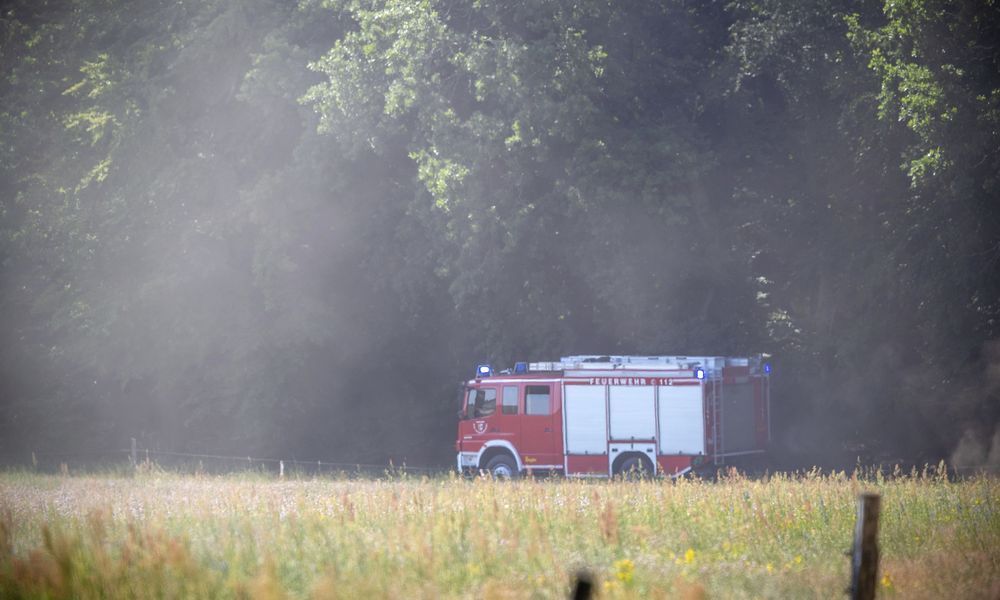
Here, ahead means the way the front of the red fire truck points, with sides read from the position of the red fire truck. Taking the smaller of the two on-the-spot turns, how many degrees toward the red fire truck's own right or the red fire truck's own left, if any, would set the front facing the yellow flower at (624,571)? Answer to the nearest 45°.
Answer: approximately 135° to the red fire truck's own left

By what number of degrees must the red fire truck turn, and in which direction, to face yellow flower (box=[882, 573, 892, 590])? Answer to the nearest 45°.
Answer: approximately 135° to its left

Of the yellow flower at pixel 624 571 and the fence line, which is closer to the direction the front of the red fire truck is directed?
the fence line

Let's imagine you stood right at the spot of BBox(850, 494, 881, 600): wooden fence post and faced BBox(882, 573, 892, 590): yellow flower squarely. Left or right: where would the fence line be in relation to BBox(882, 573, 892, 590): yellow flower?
left

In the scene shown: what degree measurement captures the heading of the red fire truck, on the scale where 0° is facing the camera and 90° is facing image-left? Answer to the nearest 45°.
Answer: approximately 135°

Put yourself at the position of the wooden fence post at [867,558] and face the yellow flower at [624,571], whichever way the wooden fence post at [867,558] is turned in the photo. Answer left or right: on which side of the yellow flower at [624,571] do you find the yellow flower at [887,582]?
right

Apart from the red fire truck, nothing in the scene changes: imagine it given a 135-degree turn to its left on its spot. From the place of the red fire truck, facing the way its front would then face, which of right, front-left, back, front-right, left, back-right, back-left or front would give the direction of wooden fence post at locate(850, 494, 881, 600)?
front
